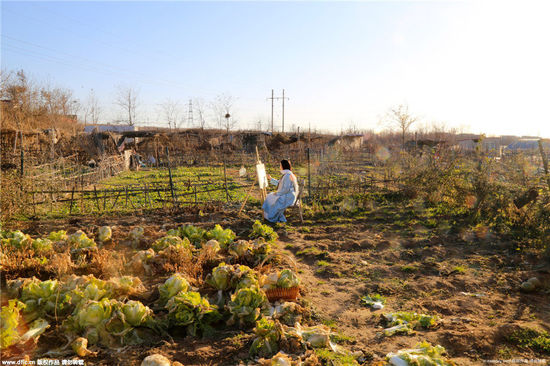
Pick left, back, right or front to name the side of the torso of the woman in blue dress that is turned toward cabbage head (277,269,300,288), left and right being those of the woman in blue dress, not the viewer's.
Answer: left

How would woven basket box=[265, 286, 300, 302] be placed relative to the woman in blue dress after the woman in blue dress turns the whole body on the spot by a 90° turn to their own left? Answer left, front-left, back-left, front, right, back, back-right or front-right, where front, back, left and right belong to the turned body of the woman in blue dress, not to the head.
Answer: front

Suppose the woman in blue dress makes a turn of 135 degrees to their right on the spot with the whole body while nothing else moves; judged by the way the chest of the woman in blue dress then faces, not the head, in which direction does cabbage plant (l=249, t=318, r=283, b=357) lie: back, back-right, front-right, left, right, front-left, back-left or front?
back-right

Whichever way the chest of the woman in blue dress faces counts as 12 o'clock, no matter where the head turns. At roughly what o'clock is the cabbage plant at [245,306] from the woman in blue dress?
The cabbage plant is roughly at 9 o'clock from the woman in blue dress.

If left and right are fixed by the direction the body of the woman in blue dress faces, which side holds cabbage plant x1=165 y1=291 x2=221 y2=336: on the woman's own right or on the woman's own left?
on the woman's own left

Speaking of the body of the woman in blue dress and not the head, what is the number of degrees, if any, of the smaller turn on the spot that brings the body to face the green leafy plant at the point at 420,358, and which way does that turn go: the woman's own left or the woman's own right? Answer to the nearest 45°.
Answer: approximately 90° to the woman's own left

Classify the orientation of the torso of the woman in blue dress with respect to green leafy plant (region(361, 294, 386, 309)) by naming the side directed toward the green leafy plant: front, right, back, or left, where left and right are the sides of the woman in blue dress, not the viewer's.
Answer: left

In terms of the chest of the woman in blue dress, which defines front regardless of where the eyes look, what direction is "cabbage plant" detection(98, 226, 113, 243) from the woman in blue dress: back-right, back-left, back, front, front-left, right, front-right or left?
front-left

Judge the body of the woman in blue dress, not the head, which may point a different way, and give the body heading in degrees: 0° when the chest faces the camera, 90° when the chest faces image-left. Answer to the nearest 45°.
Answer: approximately 90°

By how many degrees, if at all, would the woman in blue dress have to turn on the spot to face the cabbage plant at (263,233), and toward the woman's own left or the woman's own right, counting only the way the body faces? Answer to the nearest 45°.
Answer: approximately 90° to the woman's own left

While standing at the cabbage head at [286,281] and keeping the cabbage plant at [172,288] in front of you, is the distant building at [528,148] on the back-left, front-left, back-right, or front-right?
back-right

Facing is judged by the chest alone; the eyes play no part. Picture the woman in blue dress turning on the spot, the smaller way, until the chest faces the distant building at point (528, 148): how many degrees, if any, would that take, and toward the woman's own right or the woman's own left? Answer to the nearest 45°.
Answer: approximately 135° to the woman's own right
